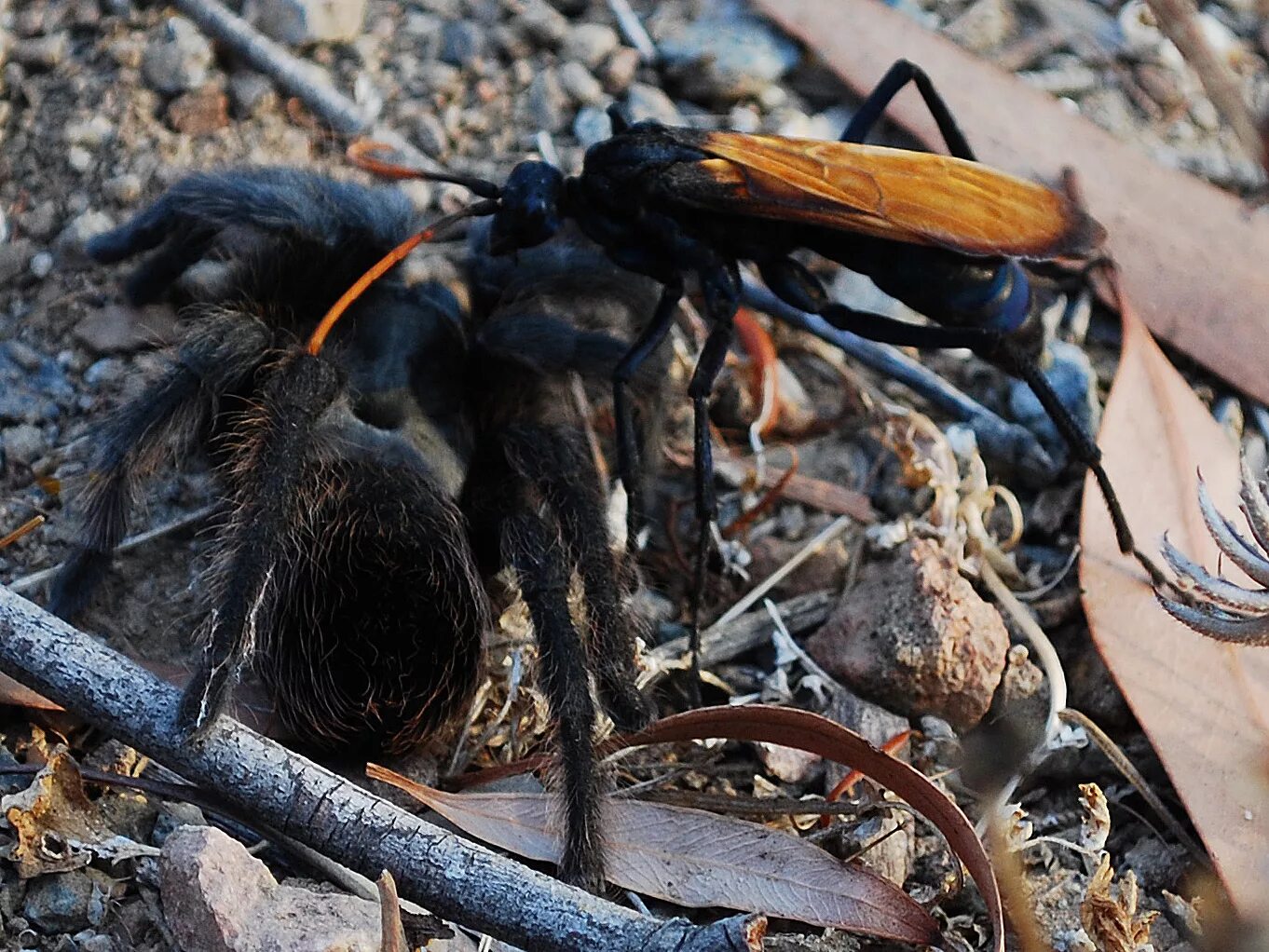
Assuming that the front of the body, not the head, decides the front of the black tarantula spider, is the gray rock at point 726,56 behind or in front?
in front

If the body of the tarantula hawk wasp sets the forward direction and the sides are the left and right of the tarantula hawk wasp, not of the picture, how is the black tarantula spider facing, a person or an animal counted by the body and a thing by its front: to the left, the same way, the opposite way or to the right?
to the right

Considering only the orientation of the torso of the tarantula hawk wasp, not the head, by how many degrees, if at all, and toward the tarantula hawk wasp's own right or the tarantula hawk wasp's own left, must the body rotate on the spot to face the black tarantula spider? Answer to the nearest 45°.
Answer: approximately 45° to the tarantula hawk wasp's own left

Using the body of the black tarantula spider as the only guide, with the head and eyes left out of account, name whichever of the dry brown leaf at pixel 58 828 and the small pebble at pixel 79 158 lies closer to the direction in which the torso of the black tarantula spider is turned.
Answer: the small pebble

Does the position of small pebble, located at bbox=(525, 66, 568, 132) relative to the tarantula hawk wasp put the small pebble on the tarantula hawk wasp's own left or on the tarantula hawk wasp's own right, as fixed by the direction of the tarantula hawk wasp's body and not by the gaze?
on the tarantula hawk wasp's own right

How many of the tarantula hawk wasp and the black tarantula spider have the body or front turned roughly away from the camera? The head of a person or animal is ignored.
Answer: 1

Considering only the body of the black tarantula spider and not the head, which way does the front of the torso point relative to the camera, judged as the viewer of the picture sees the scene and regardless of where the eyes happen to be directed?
away from the camera

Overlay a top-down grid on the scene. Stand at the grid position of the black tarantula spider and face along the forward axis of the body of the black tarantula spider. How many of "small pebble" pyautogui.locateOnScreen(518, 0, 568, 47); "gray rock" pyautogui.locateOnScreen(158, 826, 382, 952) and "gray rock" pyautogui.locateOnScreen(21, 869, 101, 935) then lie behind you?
2

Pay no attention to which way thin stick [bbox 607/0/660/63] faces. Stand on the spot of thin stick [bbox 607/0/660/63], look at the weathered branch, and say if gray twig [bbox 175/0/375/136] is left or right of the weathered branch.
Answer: right

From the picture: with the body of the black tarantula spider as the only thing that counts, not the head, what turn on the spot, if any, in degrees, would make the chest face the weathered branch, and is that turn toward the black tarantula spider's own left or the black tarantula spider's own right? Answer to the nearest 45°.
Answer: approximately 180°

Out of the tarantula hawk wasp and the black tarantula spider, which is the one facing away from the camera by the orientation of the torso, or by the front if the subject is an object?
the black tarantula spider

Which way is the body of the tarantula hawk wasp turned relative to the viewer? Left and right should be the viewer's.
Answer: facing to the left of the viewer

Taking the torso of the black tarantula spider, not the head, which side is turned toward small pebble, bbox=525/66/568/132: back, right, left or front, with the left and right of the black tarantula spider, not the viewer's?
front
